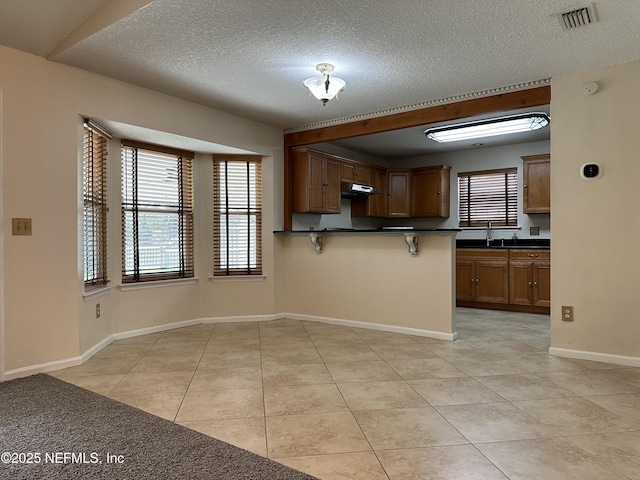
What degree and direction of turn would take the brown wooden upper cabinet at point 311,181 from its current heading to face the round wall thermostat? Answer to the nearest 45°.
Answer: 0° — it already faces it

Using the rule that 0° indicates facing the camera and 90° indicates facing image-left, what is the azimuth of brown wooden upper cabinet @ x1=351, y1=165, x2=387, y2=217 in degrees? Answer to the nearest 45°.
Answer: approximately 315°

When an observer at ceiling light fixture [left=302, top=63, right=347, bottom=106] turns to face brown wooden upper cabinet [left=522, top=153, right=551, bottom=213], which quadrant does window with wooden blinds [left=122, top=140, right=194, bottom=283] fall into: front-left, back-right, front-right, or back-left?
back-left

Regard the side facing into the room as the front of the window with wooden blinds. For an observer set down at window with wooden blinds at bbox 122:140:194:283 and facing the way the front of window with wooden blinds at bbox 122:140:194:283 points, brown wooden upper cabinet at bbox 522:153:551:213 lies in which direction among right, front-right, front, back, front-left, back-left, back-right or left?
front-left

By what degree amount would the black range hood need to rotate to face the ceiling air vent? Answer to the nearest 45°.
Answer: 0° — it already faces it

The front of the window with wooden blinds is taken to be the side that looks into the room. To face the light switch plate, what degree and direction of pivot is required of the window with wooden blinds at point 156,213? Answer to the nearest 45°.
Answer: approximately 90° to its right

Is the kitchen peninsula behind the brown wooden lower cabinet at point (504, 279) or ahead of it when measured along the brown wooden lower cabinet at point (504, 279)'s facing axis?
ahead

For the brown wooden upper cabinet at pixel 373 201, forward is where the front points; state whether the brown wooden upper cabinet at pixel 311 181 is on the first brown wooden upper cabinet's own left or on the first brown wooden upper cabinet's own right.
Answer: on the first brown wooden upper cabinet's own right

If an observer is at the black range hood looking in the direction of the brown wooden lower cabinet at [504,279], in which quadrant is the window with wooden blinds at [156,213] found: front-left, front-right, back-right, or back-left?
back-right

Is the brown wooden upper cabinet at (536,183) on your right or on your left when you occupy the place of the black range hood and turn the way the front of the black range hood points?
on your left
